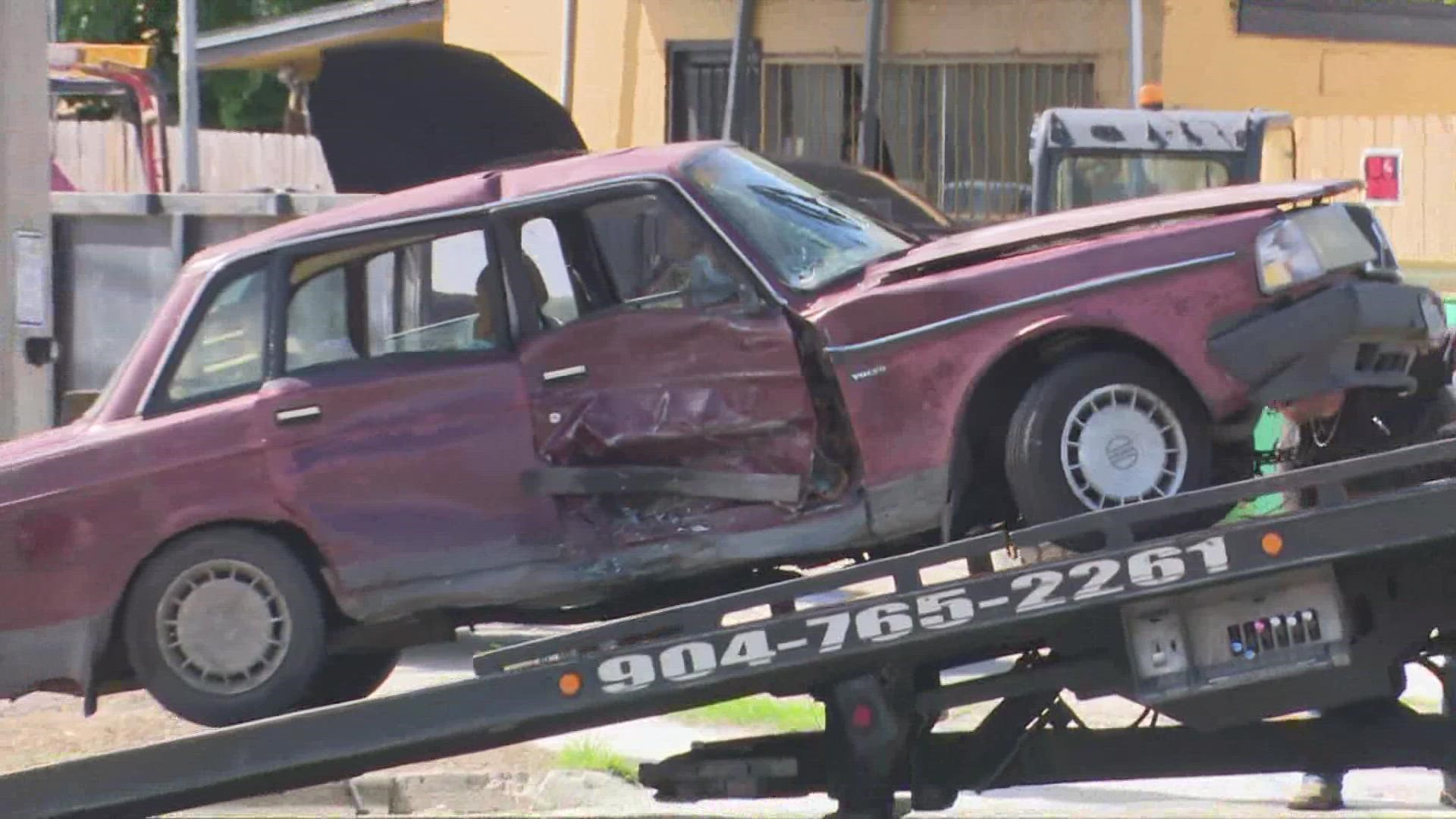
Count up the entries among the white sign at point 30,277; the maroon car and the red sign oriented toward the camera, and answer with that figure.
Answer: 2

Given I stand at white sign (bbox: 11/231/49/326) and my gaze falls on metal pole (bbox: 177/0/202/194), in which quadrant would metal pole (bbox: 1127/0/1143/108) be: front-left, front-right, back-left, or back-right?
front-right

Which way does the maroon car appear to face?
to the viewer's right

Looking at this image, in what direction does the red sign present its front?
toward the camera

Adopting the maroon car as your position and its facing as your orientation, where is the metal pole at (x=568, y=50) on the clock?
The metal pole is roughly at 9 o'clock from the maroon car.

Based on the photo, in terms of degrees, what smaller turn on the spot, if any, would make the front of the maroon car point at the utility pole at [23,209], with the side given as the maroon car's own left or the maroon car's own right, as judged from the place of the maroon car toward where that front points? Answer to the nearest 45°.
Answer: approximately 135° to the maroon car's own left

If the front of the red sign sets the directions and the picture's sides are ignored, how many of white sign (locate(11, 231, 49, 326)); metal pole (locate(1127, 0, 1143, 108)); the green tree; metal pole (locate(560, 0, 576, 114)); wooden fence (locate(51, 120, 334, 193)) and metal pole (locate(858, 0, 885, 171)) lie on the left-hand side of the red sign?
0

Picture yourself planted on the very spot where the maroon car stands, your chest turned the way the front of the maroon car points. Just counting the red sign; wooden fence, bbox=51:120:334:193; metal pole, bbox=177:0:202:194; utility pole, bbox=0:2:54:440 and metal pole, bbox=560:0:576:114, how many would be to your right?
0

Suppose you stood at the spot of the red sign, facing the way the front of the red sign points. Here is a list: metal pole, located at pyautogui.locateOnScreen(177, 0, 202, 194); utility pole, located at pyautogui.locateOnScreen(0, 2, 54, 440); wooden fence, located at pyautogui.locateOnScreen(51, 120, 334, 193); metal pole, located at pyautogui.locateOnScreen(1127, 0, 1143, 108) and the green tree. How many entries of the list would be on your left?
0

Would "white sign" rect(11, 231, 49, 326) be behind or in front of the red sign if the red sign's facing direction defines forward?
in front

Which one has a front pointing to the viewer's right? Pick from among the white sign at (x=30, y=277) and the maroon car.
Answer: the maroon car

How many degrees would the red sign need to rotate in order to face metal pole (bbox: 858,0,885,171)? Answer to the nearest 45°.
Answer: approximately 90° to its right

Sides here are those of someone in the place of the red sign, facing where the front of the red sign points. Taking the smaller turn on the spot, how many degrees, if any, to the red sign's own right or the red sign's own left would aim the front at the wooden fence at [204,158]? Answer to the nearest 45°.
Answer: approximately 90° to the red sign's own right

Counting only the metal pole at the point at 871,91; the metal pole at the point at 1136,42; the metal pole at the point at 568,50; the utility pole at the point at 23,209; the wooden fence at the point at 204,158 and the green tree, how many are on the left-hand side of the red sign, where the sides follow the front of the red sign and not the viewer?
0

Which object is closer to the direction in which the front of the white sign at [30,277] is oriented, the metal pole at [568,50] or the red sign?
the red sign

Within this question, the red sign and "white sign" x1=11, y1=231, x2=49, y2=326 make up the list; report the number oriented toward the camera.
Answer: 2

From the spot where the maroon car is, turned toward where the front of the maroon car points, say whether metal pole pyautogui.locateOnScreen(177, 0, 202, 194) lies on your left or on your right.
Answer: on your left

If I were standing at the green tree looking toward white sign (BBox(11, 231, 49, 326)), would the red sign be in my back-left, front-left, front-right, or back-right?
front-left

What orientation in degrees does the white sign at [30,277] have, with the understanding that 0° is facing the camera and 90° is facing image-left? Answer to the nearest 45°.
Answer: approximately 0°

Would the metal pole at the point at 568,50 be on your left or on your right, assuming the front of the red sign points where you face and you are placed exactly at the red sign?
on your right
